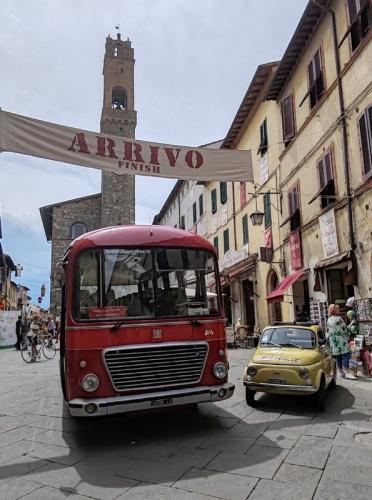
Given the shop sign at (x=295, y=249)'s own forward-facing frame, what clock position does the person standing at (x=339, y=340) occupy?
The person standing is roughly at 10 o'clock from the shop sign.

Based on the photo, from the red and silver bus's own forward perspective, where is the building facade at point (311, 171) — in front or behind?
behind

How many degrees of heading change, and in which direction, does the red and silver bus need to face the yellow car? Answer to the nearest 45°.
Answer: approximately 45° to its left

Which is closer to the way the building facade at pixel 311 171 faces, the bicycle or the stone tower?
the bicycle

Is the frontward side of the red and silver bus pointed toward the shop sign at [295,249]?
no

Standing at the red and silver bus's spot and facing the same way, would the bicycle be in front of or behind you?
behind

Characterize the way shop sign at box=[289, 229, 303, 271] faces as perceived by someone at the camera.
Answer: facing the viewer and to the left of the viewer

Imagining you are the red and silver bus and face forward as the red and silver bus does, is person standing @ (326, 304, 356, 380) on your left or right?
on your left

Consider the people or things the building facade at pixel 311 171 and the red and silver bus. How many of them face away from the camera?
0

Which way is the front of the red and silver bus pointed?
toward the camera

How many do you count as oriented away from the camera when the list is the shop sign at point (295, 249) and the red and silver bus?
0

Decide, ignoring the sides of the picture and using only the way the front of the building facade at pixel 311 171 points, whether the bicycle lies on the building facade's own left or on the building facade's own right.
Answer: on the building facade's own right

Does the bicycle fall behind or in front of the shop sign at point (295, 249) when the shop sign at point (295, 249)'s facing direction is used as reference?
in front

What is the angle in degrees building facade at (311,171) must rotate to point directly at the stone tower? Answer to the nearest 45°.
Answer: approximately 90° to its right

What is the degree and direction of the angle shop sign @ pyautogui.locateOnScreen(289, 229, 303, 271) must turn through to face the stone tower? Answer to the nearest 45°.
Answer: approximately 90° to its right
